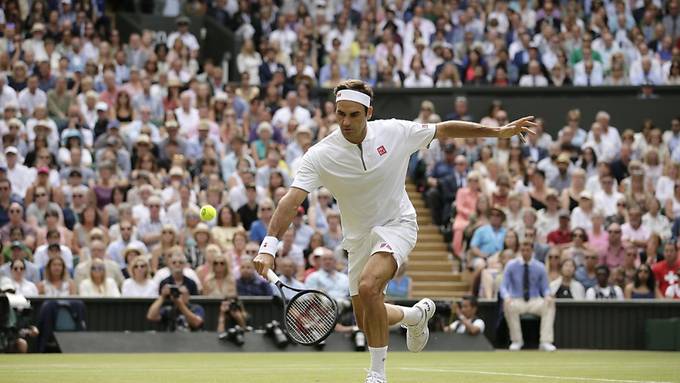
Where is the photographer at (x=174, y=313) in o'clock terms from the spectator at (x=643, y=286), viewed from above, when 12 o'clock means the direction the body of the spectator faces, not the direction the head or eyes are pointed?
The photographer is roughly at 2 o'clock from the spectator.

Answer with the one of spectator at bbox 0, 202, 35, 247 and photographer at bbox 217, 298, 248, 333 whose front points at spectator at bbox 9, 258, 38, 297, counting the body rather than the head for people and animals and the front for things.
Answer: spectator at bbox 0, 202, 35, 247

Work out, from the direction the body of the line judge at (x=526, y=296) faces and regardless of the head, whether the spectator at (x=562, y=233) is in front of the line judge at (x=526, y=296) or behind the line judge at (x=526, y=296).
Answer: behind

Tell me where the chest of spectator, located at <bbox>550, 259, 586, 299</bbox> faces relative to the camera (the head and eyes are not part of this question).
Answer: toward the camera

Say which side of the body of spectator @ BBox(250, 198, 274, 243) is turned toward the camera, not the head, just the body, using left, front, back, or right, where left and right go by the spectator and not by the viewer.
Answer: front

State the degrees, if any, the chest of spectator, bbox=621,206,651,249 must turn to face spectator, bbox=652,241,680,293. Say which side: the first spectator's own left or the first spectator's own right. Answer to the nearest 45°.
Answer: approximately 45° to the first spectator's own left

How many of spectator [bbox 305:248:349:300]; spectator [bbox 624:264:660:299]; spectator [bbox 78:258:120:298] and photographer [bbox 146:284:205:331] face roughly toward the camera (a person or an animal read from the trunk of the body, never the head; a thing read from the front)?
4

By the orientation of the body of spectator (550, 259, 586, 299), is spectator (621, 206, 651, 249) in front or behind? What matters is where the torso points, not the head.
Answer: behind

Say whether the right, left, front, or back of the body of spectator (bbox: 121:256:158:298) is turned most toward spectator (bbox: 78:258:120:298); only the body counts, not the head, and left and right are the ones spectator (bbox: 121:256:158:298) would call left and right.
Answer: right

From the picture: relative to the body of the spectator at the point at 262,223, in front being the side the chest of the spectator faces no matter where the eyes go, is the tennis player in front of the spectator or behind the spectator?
in front

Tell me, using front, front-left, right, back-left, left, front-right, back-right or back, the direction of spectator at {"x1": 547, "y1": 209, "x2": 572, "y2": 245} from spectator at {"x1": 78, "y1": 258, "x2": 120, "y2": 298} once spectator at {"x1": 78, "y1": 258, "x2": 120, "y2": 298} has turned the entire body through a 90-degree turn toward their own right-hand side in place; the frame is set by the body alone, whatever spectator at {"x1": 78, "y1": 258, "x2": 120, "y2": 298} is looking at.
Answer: back

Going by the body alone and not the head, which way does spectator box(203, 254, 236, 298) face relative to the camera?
toward the camera
